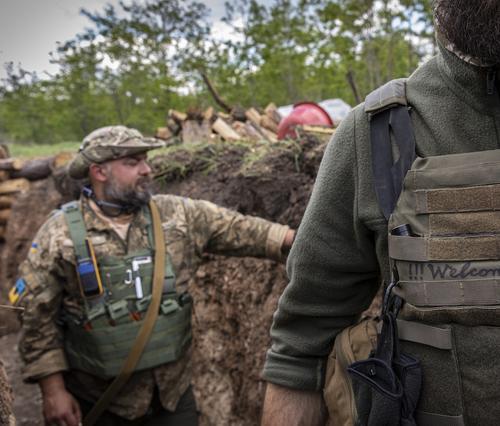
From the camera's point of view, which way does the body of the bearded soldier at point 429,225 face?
toward the camera

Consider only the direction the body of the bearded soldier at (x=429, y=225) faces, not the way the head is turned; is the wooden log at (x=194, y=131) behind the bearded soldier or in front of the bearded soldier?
behind

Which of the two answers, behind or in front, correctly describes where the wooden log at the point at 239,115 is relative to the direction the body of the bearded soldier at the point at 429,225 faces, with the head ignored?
behind

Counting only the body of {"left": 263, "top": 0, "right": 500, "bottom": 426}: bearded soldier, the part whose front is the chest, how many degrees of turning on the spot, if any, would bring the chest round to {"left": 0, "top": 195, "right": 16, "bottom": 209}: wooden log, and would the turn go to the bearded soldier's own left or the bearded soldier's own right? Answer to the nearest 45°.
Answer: approximately 135° to the bearded soldier's own right

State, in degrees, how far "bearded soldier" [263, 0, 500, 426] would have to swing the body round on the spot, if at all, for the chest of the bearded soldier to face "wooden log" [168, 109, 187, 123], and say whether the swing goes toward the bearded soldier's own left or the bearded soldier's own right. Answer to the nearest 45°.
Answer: approximately 135° to the bearded soldier's own right

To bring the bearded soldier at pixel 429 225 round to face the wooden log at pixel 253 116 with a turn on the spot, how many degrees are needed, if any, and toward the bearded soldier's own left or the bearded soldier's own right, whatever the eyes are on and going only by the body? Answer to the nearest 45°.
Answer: approximately 180°

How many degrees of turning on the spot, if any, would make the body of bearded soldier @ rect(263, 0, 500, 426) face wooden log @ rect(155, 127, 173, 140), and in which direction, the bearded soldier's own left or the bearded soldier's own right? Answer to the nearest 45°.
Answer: approximately 135° to the bearded soldier's own right
